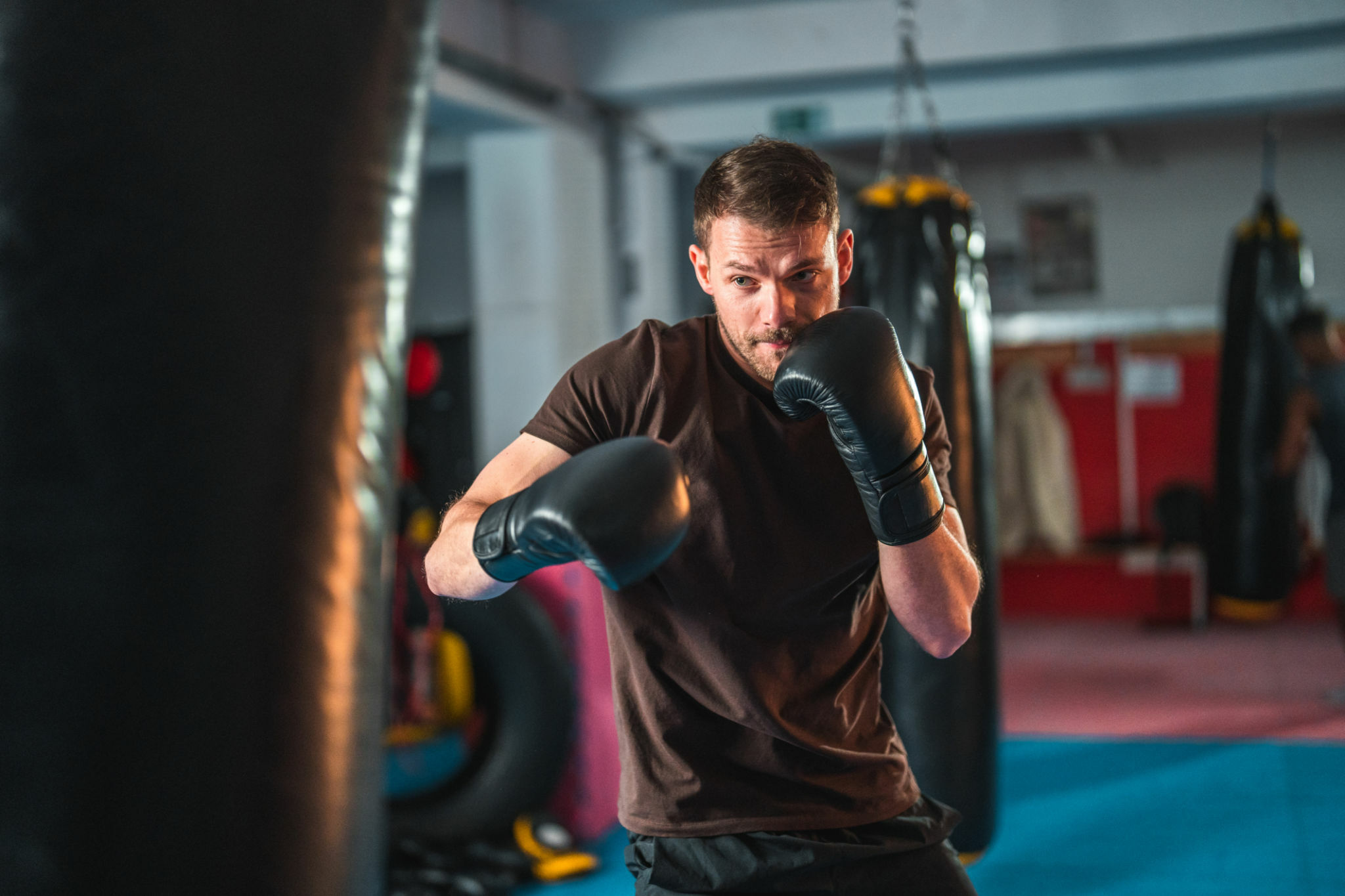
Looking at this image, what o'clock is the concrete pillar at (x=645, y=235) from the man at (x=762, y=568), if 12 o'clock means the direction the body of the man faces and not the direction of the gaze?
The concrete pillar is roughly at 6 o'clock from the man.

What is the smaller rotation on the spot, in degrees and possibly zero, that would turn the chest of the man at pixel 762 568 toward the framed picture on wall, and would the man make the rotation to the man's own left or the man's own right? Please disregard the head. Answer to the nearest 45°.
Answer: approximately 180°

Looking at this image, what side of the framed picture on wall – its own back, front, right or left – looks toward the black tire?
front

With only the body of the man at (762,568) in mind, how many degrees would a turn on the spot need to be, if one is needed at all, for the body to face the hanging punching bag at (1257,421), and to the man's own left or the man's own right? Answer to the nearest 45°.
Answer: approximately 135° to the man's own left

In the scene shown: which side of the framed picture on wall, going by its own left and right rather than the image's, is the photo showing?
front

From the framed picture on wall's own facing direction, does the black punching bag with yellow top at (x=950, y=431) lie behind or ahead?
ahead

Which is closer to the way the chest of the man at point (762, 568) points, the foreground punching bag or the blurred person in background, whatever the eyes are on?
the foreground punching bag

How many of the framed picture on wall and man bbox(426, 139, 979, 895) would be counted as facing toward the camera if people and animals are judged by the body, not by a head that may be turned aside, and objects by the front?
2

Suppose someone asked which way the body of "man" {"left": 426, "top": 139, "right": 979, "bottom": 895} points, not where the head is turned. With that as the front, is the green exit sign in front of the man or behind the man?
behind

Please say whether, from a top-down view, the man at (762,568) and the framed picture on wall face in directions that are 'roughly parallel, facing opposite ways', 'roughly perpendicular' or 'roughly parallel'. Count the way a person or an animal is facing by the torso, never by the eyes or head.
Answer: roughly parallel

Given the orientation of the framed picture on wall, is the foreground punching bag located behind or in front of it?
in front

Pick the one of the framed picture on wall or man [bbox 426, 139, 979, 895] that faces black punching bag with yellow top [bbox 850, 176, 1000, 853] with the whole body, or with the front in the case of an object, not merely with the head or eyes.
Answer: the framed picture on wall

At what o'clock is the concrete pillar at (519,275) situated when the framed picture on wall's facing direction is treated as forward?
The concrete pillar is roughly at 1 o'clock from the framed picture on wall.

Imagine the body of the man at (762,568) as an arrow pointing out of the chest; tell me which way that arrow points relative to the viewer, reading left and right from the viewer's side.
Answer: facing the viewer

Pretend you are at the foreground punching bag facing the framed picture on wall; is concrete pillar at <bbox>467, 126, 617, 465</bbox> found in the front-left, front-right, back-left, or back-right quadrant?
front-left
